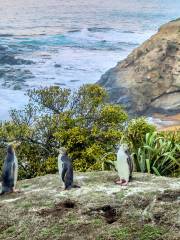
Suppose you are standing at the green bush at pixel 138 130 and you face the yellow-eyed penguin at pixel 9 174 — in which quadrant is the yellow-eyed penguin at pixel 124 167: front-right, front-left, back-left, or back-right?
front-left

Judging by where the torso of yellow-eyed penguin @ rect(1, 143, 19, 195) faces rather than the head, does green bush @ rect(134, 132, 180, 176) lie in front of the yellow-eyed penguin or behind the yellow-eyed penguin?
in front

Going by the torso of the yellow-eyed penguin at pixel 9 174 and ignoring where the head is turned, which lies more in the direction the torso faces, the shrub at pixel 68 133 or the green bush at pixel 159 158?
the green bush

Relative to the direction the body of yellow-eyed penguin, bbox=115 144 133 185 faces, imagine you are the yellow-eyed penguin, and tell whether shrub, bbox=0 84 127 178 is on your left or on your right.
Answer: on your right

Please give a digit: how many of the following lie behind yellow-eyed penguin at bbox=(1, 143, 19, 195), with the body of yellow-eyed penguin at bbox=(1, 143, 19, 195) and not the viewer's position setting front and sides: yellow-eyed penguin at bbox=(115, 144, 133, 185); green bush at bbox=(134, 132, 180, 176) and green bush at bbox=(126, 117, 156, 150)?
0

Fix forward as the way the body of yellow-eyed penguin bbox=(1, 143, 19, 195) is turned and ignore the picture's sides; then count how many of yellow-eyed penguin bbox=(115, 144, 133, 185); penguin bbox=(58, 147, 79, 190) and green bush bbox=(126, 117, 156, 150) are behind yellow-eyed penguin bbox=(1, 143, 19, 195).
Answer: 0

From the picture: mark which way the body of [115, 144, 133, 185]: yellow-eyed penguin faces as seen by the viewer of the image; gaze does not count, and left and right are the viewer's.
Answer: facing the viewer and to the left of the viewer

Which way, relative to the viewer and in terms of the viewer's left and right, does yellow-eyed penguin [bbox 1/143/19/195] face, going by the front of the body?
facing to the right of the viewer
